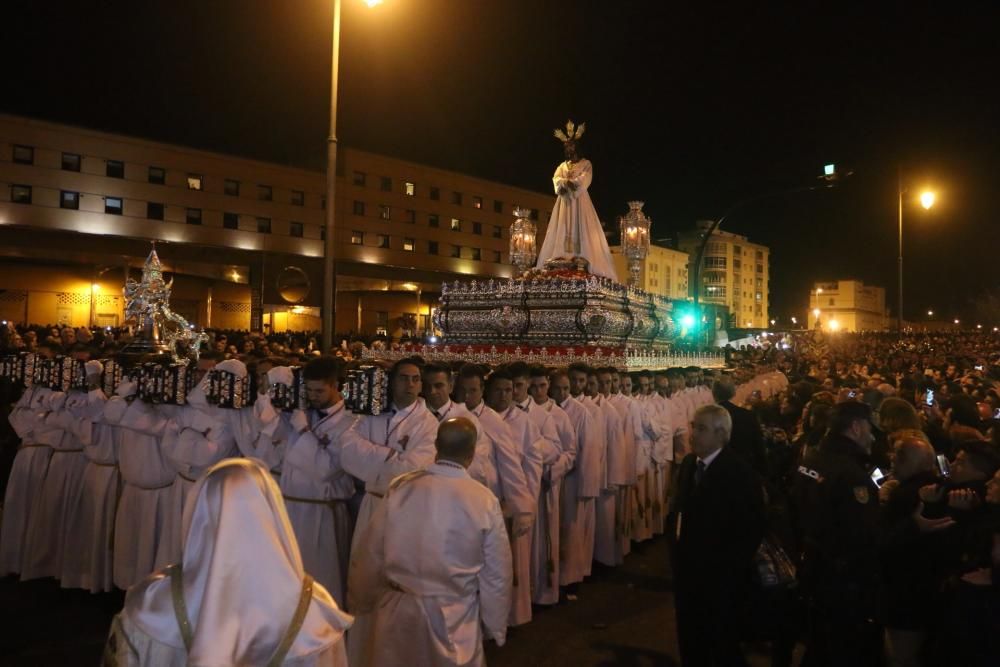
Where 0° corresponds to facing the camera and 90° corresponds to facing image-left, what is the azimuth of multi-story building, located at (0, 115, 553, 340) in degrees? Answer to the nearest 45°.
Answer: approximately 315°

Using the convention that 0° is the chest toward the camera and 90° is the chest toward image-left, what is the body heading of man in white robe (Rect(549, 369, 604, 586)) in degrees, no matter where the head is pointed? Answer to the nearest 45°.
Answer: approximately 45°

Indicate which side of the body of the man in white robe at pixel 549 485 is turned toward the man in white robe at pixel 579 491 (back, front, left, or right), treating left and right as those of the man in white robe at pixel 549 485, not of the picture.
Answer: back

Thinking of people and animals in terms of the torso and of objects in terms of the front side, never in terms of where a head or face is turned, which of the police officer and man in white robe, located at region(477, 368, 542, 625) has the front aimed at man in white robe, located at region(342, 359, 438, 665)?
man in white robe, located at region(477, 368, 542, 625)

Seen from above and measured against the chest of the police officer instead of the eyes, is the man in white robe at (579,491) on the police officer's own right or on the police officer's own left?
on the police officer's own left

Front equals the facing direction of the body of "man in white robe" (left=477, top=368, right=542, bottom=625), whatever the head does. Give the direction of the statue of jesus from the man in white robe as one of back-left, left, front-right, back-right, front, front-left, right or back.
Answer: back-right

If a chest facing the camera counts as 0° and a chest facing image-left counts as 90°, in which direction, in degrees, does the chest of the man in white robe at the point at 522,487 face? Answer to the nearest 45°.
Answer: approximately 45°

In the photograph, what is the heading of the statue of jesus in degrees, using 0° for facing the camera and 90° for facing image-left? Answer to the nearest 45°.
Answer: approximately 45°
